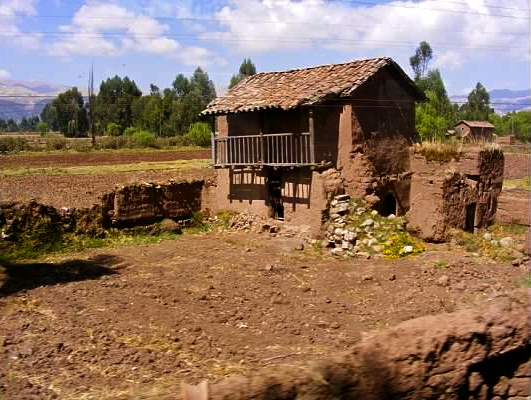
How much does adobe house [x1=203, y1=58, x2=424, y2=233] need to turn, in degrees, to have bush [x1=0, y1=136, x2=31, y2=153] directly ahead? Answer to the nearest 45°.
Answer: approximately 90° to its right

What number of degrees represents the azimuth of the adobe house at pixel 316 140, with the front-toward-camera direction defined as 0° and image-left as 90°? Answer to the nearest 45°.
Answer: approximately 45°

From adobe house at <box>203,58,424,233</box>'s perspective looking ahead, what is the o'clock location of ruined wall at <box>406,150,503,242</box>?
The ruined wall is roughly at 8 o'clock from the adobe house.

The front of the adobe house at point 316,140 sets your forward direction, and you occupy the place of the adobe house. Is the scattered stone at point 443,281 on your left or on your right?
on your left

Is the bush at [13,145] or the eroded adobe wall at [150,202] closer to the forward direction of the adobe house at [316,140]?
the eroded adobe wall

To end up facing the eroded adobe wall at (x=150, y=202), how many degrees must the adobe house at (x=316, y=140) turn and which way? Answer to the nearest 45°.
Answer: approximately 45° to its right

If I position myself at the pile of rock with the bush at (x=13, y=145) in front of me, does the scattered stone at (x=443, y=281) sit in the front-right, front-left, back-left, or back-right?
back-left
